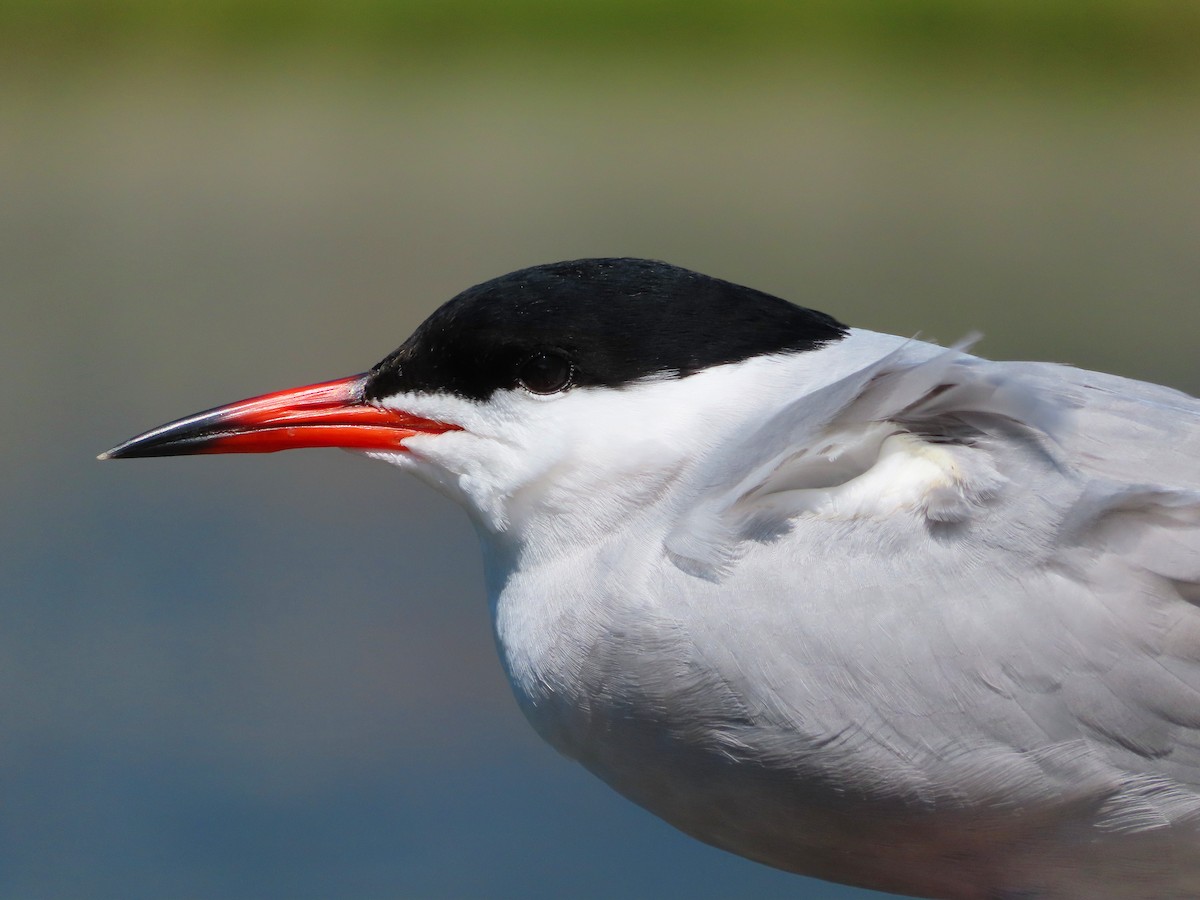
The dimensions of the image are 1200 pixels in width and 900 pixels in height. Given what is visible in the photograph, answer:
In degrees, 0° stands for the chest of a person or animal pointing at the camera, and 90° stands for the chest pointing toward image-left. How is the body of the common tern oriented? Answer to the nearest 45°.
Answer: approximately 90°
